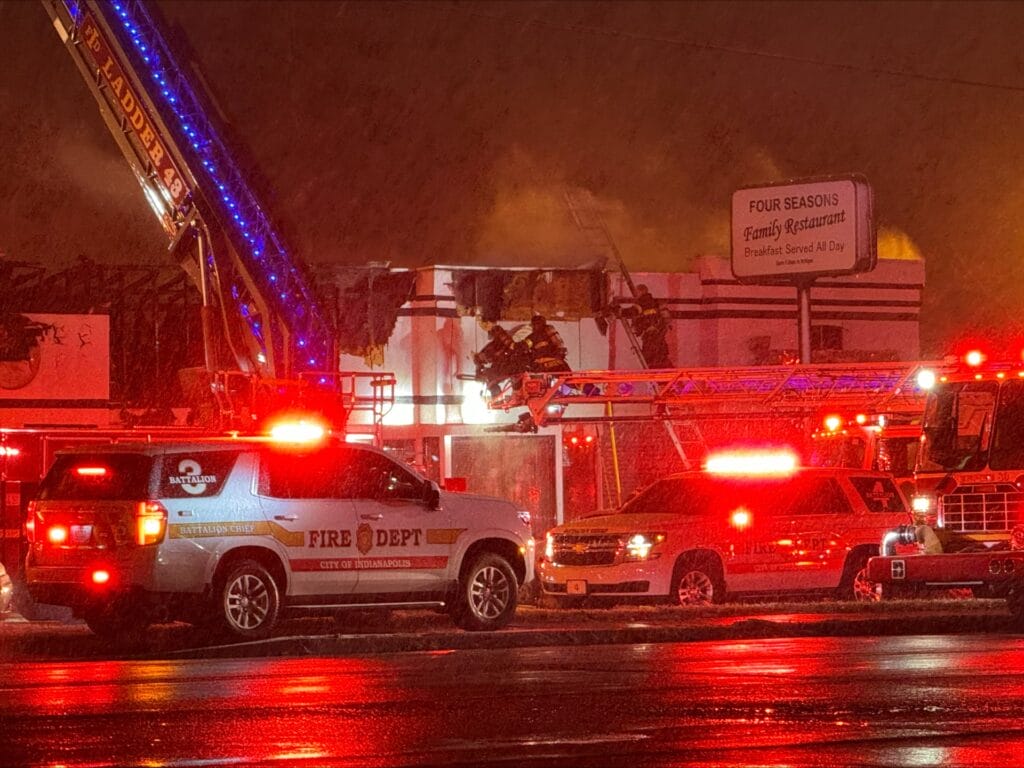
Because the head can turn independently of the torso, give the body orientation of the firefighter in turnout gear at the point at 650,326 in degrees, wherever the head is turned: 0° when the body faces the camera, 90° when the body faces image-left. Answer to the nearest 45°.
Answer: approximately 135°

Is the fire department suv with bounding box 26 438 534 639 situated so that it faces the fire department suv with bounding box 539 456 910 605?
yes

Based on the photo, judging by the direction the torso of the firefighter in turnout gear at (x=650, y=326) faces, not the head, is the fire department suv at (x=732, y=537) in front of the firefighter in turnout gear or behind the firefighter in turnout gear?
behind

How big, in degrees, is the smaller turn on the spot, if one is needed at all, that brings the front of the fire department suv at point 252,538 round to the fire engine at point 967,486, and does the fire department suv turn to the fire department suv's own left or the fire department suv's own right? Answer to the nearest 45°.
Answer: approximately 45° to the fire department suv's own right

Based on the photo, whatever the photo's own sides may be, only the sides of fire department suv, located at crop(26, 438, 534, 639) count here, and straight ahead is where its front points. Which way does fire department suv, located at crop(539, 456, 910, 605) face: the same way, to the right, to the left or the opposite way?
the opposite way

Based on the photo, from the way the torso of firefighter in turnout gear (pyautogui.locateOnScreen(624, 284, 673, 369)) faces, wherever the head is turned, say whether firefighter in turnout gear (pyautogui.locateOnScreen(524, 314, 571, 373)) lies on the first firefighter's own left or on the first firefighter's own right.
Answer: on the first firefighter's own left

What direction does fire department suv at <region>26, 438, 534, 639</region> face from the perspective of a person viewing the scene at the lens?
facing away from the viewer and to the right of the viewer

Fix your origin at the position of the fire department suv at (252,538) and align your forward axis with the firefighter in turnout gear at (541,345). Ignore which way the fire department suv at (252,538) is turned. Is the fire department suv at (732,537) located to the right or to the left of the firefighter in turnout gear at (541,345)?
right

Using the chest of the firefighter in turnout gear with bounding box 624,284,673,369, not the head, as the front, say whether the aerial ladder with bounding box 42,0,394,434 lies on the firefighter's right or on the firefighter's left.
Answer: on the firefighter's left

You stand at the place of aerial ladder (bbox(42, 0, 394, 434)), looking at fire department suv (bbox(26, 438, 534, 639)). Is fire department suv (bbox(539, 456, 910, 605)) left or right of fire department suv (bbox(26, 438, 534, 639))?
left
